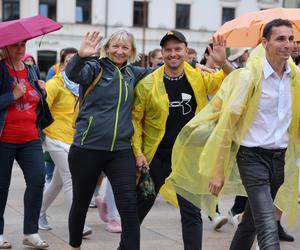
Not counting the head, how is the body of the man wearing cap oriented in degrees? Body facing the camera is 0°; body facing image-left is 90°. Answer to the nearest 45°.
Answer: approximately 0°

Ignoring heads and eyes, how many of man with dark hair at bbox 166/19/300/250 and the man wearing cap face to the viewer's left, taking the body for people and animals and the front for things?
0

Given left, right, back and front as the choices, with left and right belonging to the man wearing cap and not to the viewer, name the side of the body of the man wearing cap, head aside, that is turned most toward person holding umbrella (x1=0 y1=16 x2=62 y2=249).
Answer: right

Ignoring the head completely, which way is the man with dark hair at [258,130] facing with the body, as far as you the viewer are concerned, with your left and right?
facing the viewer and to the right of the viewer

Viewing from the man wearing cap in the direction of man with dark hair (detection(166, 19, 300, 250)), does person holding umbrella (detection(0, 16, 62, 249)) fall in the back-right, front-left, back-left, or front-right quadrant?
back-right

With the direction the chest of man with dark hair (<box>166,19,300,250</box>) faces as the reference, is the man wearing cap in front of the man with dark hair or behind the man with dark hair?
behind

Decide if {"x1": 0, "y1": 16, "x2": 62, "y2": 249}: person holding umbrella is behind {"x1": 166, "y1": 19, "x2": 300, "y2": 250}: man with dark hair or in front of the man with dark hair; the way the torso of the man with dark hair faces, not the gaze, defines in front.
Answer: behind

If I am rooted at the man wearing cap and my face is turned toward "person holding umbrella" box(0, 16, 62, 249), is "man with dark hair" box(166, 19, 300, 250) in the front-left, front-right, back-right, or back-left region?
back-left
